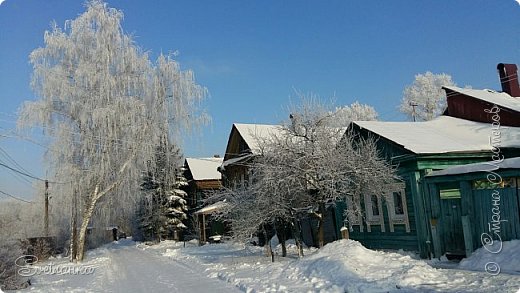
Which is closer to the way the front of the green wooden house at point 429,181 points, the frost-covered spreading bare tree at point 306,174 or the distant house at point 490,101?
the frost-covered spreading bare tree

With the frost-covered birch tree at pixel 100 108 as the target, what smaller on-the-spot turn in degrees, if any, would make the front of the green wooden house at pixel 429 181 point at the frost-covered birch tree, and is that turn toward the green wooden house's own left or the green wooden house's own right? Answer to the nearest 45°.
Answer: approximately 45° to the green wooden house's own right

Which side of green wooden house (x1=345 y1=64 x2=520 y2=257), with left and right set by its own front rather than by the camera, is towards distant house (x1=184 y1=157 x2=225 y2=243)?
right

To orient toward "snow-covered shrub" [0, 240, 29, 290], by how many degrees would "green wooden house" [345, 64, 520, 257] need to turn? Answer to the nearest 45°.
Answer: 0° — it already faces it

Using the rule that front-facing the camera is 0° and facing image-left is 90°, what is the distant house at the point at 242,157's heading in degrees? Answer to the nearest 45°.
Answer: approximately 45°

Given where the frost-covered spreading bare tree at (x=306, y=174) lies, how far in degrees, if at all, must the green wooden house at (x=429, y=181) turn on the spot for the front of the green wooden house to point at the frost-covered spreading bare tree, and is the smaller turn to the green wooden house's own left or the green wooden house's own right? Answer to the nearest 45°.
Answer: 0° — it already faces it

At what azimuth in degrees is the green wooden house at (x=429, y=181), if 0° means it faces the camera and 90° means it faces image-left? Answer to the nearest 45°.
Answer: approximately 45°

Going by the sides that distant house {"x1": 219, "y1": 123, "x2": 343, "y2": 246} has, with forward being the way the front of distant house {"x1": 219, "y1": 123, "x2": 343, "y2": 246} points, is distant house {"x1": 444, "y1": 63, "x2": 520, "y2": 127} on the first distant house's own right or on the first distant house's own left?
on the first distant house's own left

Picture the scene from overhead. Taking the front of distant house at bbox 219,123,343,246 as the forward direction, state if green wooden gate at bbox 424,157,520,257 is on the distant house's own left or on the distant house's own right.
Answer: on the distant house's own left
